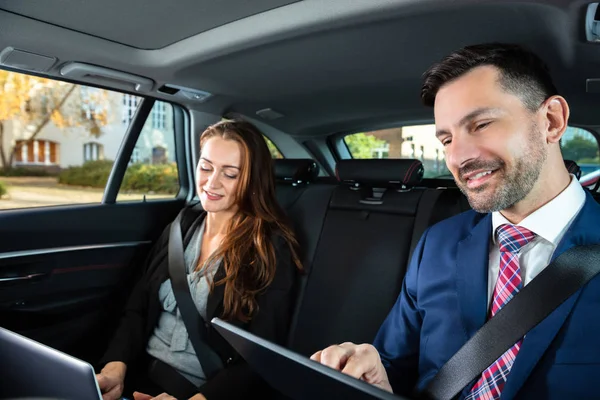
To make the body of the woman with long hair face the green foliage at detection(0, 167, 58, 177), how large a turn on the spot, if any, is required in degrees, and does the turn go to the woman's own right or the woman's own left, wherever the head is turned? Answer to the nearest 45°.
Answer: approximately 90° to the woman's own right

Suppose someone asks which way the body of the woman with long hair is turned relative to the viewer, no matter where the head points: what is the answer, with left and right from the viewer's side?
facing the viewer and to the left of the viewer

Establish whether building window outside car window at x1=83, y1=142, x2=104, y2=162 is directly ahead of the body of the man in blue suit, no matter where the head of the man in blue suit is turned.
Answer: no

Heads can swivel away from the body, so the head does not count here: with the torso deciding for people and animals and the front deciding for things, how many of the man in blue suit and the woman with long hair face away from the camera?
0

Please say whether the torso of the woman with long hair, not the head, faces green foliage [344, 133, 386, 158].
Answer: no

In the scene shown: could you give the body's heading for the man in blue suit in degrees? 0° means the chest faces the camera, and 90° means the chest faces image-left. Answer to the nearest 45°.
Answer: approximately 45°

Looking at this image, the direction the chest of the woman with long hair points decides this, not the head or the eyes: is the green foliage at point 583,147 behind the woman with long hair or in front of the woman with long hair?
behind

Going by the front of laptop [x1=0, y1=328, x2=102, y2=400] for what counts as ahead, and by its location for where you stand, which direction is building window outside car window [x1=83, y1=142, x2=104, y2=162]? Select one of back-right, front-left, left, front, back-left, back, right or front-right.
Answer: front-left

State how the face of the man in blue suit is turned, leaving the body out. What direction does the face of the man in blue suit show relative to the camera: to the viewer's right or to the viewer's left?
to the viewer's left

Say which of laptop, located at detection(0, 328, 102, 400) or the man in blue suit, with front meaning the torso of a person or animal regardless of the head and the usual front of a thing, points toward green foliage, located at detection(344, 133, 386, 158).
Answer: the laptop

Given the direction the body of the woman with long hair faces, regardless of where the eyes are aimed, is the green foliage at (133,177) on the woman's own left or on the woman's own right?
on the woman's own right

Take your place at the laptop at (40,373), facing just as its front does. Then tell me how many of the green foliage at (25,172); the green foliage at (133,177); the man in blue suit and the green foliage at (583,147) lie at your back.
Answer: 0

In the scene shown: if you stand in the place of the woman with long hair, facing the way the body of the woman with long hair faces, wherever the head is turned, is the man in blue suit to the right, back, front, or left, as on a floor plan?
left

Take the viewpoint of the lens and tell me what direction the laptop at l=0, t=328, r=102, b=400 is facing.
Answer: facing away from the viewer and to the right of the viewer

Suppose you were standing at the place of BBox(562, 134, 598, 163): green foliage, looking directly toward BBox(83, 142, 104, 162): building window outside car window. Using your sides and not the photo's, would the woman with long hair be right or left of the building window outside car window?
left

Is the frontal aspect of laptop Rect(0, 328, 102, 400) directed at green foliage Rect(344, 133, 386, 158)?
yes

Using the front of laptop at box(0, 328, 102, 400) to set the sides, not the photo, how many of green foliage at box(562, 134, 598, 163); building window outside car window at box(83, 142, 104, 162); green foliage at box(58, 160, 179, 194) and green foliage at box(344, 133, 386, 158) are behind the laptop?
0

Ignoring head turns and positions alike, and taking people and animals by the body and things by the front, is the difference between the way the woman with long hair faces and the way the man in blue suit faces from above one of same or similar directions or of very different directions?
same or similar directions
